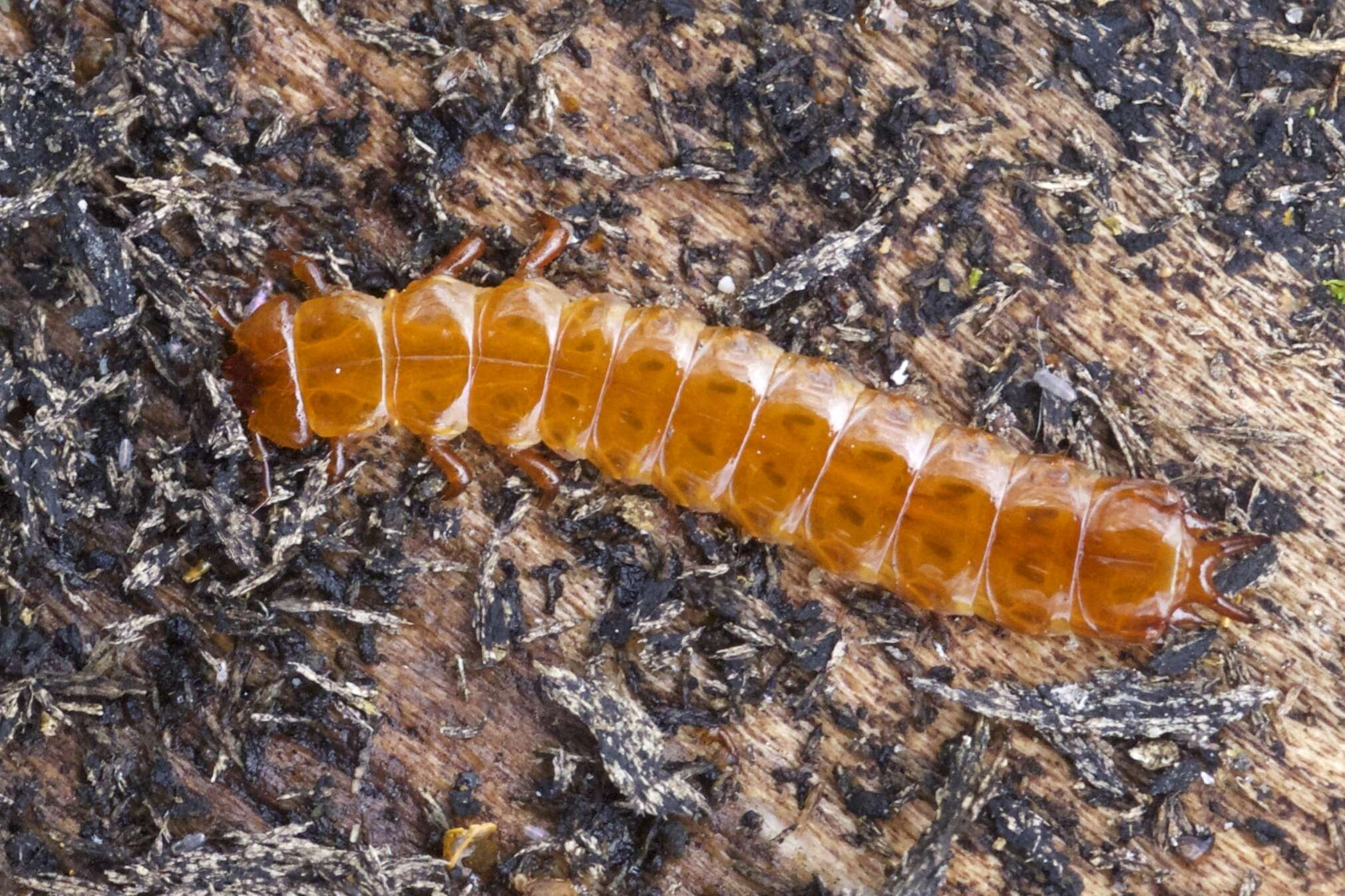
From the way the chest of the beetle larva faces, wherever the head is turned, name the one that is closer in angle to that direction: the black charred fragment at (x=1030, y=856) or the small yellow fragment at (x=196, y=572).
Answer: the small yellow fragment

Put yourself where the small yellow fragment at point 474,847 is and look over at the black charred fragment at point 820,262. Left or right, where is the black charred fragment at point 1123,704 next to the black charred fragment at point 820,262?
right

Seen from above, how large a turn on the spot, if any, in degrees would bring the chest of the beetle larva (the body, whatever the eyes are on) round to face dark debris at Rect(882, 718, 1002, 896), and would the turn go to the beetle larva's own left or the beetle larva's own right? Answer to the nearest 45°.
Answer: approximately 135° to the beetle larva's own left

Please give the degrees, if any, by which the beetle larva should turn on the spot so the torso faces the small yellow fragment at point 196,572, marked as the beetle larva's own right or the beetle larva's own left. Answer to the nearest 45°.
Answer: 0° — it already faces it

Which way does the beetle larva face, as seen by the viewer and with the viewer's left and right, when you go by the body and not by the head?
facing to the left of the viewer

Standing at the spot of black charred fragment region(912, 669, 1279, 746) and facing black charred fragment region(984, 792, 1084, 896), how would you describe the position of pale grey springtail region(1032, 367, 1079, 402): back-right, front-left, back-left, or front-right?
back-right

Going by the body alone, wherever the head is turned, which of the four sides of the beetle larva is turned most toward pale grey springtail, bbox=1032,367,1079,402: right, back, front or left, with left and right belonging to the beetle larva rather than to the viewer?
back

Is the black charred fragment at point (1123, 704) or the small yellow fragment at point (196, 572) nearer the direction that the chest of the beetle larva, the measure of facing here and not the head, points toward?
the small yellow fragment

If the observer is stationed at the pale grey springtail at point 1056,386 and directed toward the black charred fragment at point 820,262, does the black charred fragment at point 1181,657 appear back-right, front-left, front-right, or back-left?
back-left
